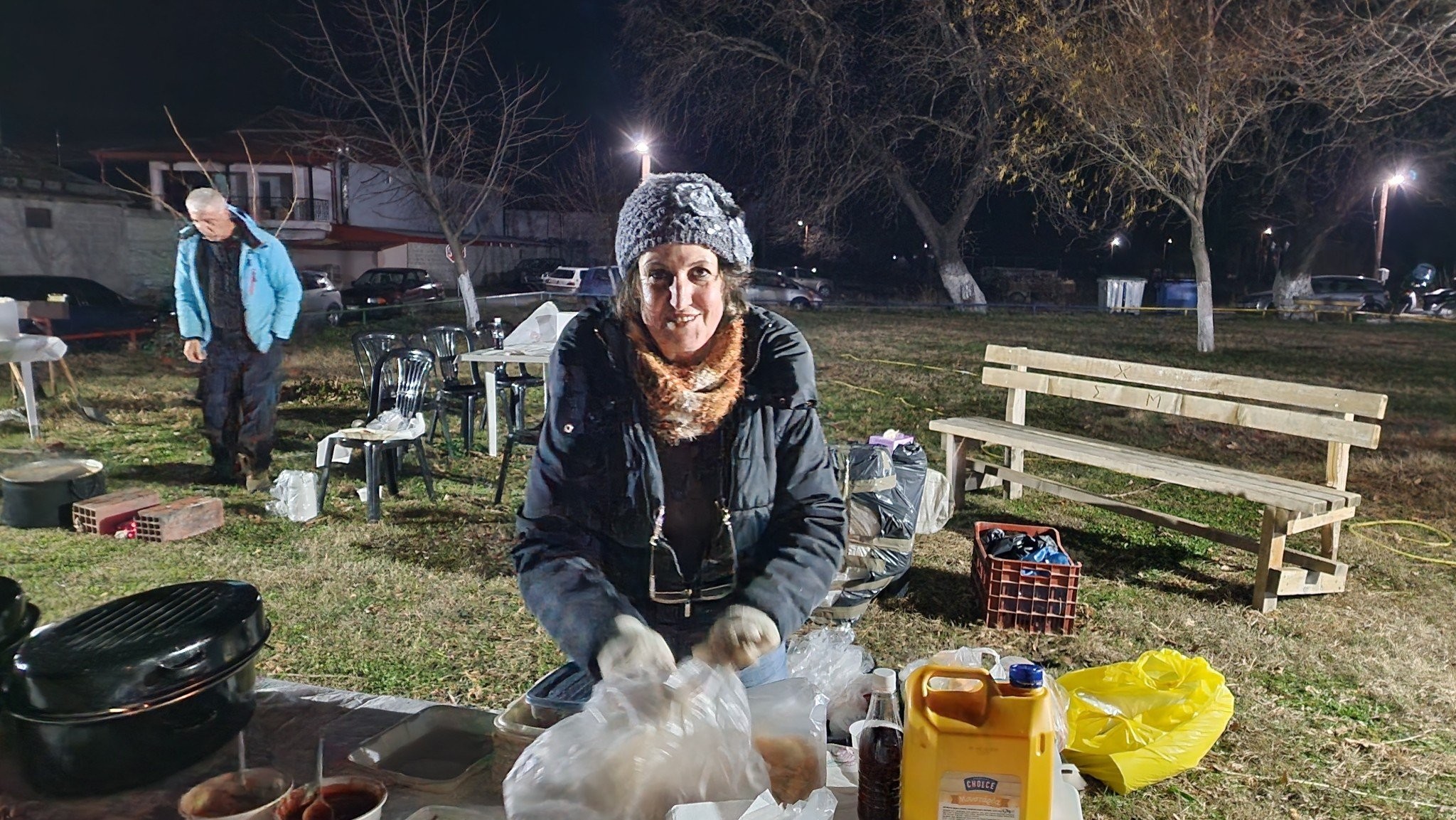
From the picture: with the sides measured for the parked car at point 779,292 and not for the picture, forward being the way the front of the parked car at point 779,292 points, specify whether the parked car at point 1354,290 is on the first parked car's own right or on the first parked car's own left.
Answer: on the first parked car's own left

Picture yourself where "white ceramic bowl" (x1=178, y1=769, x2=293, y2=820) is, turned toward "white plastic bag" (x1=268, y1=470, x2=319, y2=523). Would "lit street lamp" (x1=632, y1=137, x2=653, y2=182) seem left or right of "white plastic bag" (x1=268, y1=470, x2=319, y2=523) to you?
right

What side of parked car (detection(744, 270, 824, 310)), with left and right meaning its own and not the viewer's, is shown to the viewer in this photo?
right

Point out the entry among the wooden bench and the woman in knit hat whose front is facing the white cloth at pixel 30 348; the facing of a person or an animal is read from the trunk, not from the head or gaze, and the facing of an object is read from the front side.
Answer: the wooden bench

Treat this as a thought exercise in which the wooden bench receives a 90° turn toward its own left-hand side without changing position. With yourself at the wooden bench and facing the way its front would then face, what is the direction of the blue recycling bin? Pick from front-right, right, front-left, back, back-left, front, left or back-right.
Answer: back-left

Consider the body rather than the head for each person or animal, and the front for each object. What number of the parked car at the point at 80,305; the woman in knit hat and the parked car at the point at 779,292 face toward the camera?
1
